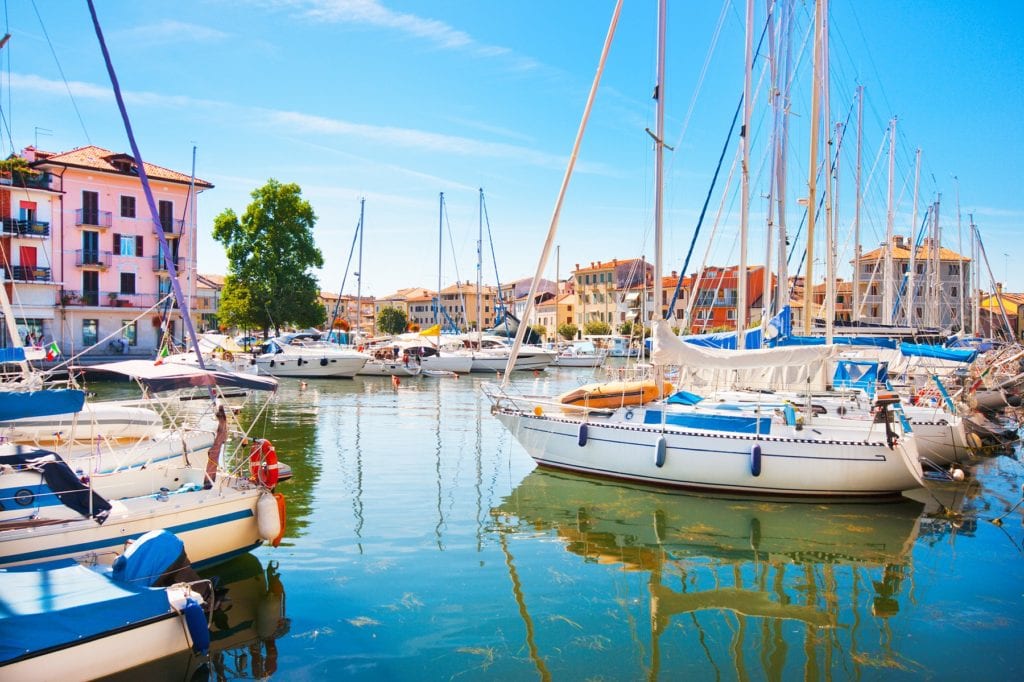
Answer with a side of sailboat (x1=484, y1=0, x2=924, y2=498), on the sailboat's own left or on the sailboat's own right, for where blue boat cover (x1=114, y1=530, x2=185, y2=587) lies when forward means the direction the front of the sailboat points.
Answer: on the sailboat's own left

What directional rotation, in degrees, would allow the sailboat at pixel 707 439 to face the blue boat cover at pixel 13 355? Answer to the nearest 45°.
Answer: approximately 45° to its left

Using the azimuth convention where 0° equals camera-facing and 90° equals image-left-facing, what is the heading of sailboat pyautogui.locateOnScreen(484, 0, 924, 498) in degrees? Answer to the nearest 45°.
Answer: approximately 90°
